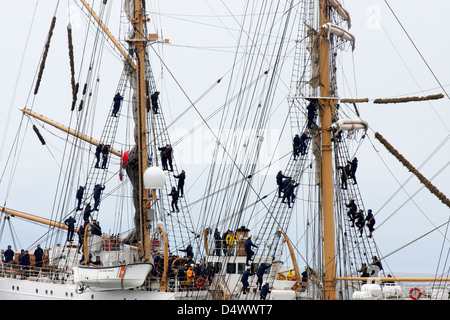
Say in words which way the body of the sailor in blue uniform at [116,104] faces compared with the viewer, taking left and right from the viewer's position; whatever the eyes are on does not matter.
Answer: facing away from the viewer and to the right of the viewer

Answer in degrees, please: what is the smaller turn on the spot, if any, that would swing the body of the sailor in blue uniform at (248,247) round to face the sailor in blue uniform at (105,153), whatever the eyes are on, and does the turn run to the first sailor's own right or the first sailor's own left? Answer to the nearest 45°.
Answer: approximately 135° to the first sailor's own left
